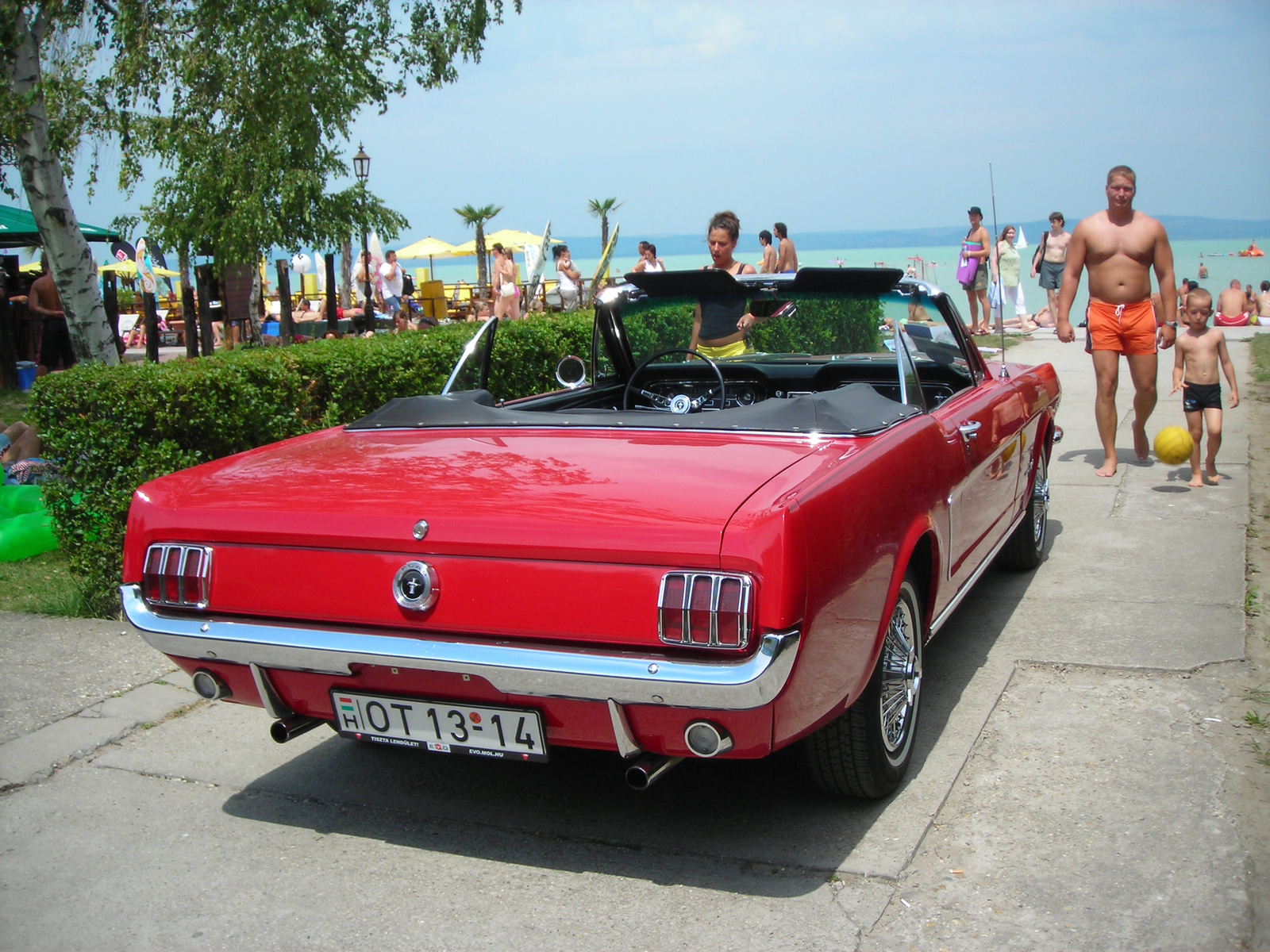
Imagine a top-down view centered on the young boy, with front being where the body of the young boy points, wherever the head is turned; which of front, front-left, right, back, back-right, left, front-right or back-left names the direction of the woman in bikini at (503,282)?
back-right

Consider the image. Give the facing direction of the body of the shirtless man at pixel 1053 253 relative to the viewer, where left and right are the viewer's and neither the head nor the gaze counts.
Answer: facing the viewer

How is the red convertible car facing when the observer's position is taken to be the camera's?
facing away from the viewer and to the right of the viewer

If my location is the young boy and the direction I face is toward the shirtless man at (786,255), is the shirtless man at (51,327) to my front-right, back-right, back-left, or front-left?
front-left

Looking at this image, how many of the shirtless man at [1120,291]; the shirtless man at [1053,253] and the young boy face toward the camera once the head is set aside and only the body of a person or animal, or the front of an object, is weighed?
3

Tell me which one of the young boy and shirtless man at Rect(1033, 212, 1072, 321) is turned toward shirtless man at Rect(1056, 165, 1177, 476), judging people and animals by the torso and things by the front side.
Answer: shirtless man at Rect(1033, 212, 1072, 321)

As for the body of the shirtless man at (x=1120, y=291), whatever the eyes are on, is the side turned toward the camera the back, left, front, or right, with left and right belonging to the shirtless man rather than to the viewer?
front

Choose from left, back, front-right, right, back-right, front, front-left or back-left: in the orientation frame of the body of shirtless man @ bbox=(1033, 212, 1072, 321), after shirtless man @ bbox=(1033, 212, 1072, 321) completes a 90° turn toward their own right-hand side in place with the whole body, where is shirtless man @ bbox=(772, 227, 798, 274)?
front-left

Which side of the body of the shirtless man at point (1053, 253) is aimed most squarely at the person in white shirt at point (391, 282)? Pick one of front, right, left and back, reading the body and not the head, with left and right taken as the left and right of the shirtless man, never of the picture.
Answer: right

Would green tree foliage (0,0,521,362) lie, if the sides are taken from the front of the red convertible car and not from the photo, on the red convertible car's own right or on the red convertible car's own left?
on the red convertible car's own left

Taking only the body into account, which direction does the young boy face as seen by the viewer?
toward the camera

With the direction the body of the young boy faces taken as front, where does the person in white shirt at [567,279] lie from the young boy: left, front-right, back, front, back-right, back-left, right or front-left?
back-right
